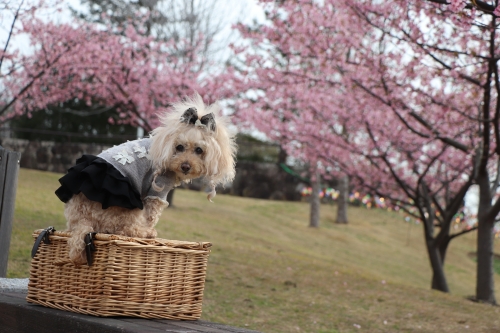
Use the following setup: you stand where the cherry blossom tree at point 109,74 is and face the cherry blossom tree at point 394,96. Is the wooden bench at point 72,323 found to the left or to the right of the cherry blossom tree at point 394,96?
right

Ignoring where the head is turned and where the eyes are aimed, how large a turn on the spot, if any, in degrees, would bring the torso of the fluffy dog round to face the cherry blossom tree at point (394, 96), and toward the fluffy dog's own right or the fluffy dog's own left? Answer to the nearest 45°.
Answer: approximately 45° to the fluffy dog's own left

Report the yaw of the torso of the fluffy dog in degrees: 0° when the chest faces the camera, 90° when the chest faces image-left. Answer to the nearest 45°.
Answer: approximately 270°
